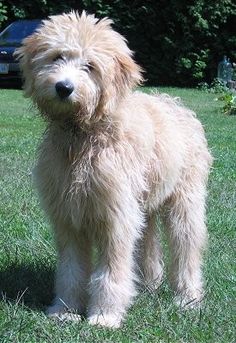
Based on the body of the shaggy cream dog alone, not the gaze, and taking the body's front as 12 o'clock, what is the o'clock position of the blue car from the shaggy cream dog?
The blue car is roughly at 4 o'clock from the shaggy cream dog.

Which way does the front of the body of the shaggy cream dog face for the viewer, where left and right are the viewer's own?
facing the viewer and to the left of the viewer
